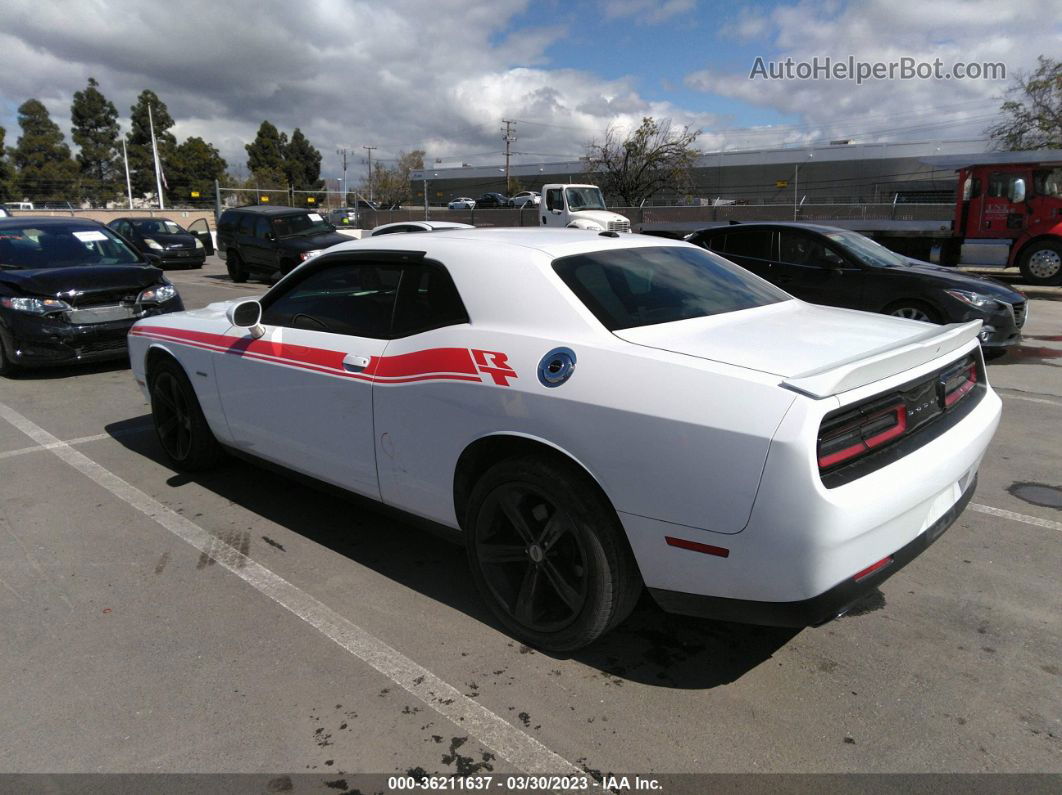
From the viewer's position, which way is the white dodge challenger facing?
facing away from the viewer and to the left of the viewer

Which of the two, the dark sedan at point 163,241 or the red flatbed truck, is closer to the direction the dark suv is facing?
the red flatbed truck

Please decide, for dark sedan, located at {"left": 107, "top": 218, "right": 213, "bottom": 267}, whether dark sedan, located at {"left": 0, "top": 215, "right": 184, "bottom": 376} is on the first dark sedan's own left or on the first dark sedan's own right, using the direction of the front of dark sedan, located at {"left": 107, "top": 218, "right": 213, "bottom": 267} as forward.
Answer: on the first dark sedan's own right

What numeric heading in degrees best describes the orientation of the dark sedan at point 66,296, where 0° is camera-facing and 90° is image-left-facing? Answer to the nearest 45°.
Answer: approximately 315°

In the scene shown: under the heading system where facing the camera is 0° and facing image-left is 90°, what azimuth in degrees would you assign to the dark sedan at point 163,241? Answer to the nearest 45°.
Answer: approximately 315°

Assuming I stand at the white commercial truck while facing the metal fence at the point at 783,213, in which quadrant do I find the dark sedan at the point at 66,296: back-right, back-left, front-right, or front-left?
back-right
